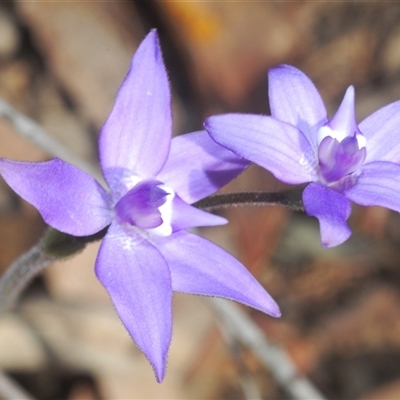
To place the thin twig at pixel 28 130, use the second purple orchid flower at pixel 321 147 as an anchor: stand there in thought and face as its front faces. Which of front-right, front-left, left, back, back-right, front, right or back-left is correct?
back-right

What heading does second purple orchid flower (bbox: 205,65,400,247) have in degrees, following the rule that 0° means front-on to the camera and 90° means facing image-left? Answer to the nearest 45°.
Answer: approximately 0°
